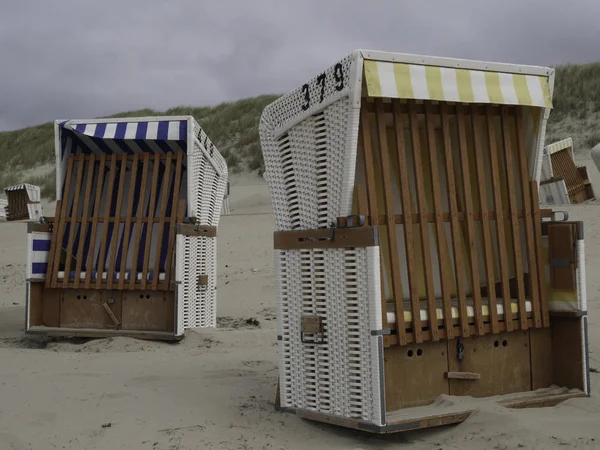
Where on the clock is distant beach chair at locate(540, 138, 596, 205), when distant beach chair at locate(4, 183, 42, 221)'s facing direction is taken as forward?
distant beach chair at locate(540, 138, 596, 205) is roughly at 9 o'clock from distant beach chair at locate(4, 183, 42, 221).

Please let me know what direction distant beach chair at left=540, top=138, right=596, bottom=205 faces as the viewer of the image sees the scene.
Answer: facing the viewer and to the right of the viewer

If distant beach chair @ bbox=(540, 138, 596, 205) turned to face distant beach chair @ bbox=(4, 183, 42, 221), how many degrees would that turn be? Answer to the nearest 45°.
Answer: approximately 135° to its right
